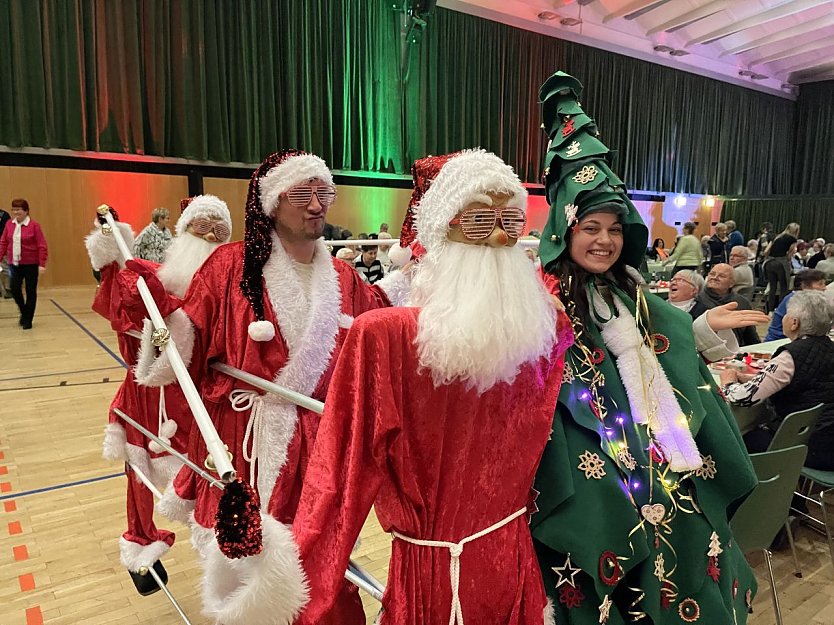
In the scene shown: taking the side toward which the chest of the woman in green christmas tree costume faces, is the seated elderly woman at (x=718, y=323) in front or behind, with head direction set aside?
behind

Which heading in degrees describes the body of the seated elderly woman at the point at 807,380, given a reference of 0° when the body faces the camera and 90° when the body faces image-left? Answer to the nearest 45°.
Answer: approximately 135°

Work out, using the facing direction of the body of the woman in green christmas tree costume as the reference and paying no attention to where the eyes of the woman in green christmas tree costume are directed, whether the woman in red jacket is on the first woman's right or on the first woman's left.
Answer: on the first woman's right

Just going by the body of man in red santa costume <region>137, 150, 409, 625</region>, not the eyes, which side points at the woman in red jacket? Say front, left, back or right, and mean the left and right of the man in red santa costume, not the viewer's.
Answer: back

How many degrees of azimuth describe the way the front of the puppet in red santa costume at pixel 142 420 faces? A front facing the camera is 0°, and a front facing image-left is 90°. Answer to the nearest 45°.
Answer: approximately 315°

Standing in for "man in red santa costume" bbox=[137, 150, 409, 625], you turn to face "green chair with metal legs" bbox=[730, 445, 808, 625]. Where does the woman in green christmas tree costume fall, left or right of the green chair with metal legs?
right

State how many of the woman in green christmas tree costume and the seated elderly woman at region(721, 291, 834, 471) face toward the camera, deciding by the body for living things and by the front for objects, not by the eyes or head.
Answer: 1
